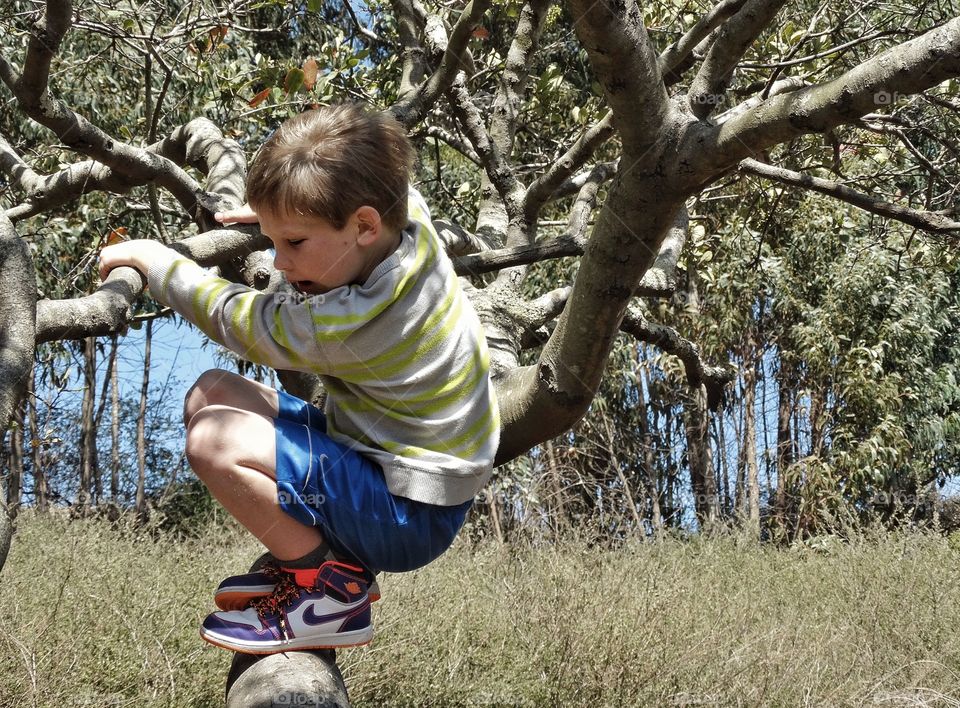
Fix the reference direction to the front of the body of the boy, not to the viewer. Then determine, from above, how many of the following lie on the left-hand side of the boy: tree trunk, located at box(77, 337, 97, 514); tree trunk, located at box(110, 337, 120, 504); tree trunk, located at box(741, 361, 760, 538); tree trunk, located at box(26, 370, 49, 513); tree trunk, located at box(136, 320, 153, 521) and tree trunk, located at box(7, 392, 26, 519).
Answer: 0

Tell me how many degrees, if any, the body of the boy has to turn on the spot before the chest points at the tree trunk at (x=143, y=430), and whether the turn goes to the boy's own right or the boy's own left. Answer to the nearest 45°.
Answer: approximately 90° to the boy's own right

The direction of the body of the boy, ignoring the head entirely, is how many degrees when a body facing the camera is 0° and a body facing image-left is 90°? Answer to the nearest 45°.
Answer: approximately 90°

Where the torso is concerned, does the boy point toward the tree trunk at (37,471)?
no

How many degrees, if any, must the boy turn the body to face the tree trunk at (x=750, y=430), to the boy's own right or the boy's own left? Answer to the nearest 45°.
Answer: approximately 135° to the boy's own right

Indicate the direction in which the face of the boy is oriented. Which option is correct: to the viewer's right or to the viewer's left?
to the viewer's left
